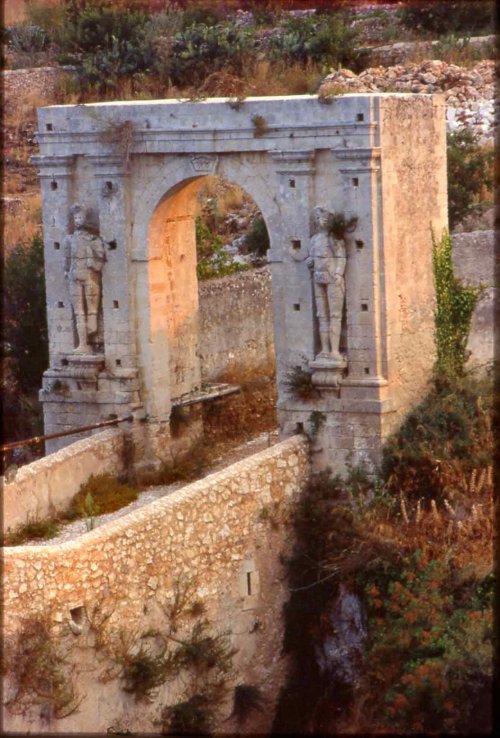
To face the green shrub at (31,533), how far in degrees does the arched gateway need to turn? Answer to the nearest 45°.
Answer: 0° — it already faces it

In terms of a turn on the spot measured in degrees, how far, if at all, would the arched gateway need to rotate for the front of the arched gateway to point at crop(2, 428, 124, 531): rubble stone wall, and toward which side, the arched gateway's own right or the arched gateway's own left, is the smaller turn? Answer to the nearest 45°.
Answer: approximately 45° to the arched gateway's own right

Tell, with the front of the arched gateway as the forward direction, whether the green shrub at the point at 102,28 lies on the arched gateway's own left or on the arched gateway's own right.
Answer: on the arched gateway's own right

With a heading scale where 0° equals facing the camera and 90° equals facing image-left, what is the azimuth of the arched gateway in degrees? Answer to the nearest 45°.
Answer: approximately 45°

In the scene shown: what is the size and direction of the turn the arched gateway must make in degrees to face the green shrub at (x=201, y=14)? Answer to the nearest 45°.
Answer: approximately 135° to its right

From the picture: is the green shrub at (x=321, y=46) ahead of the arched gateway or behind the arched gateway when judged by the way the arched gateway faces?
behind

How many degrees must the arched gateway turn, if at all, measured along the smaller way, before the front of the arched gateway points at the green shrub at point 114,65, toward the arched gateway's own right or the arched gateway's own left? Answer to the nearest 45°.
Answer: approximately 135° to the arched gateway's own right

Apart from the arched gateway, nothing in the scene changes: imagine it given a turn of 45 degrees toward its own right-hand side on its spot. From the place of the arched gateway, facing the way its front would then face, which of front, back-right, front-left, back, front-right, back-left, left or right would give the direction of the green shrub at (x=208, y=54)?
right

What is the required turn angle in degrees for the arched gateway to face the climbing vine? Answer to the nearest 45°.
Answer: approximately 135° to its left
